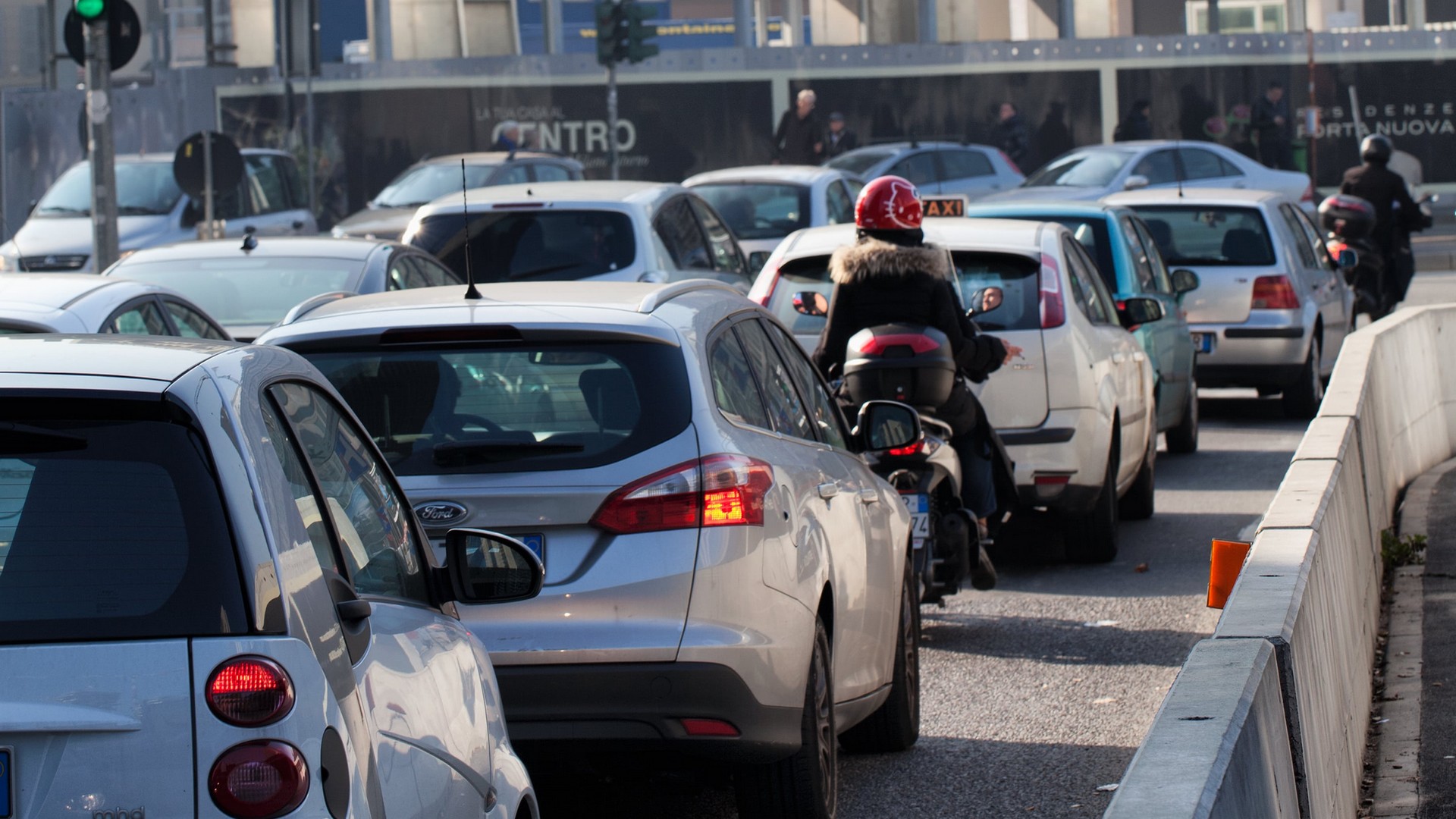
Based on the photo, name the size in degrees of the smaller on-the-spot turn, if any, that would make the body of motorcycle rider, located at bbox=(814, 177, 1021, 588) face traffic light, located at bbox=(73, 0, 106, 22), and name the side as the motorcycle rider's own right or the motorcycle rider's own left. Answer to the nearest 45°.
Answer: approximately 45° to the motorcycle rider's own left

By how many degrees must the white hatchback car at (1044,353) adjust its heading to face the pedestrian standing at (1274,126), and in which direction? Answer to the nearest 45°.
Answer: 0° — it already faces them

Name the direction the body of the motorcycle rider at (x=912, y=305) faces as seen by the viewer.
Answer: away from the camera

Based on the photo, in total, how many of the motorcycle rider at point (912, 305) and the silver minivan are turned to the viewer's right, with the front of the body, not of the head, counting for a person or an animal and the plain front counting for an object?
0

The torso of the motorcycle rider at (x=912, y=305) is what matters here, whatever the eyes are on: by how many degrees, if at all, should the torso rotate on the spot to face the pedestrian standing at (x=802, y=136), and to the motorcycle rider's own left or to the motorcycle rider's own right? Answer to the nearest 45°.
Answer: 0° — they already face them

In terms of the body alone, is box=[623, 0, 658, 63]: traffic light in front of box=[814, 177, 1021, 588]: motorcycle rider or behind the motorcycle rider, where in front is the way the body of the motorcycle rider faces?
in front

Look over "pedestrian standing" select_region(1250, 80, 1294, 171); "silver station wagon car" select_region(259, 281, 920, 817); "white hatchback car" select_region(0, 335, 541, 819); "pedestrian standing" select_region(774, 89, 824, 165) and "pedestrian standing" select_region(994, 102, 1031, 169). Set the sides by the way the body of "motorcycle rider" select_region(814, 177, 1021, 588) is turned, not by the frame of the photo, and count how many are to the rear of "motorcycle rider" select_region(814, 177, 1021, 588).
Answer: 2

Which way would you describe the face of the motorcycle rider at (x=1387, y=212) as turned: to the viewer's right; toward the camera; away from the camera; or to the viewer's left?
away from the camera

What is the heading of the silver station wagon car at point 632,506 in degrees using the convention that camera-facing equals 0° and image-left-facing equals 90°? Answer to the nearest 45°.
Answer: approximately 225°

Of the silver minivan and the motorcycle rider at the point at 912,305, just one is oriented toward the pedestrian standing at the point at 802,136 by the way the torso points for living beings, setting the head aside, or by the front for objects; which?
the motorcycle rider

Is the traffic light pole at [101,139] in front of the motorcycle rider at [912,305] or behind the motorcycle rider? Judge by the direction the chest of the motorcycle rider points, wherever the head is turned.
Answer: in front
